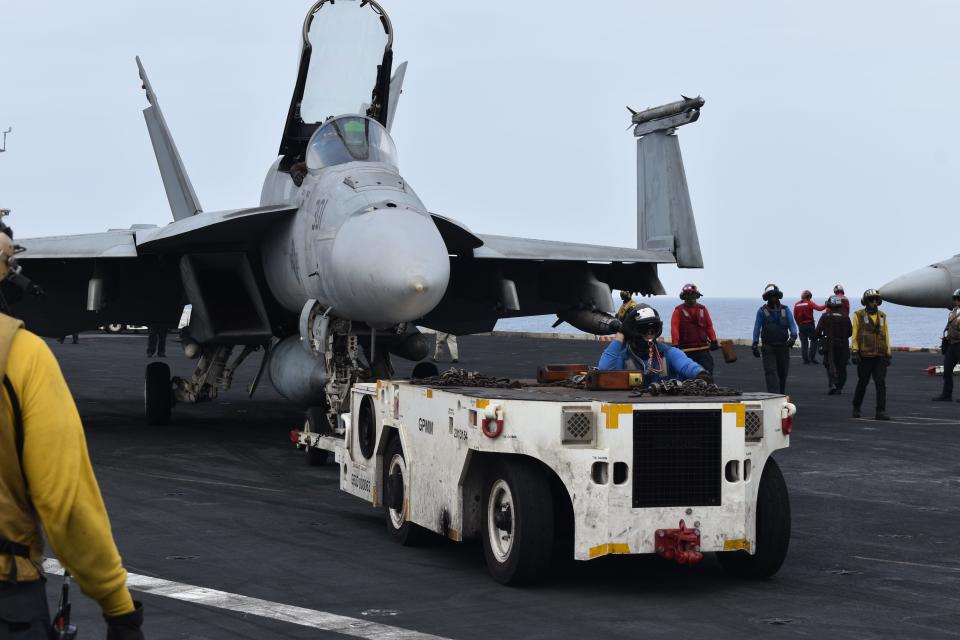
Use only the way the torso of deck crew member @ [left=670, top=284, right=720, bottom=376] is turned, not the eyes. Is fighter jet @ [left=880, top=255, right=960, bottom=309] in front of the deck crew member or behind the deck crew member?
behind

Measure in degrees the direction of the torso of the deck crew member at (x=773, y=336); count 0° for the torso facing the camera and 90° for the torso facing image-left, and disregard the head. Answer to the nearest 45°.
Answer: approximately 0°

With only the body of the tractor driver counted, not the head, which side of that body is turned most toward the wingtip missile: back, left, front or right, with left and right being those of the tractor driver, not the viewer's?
back

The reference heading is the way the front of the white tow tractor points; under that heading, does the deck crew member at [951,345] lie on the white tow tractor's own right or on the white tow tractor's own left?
on the white tow tractor's own left

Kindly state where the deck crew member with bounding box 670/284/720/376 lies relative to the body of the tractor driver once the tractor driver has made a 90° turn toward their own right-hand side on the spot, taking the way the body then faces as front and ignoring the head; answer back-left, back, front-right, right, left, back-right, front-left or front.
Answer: right

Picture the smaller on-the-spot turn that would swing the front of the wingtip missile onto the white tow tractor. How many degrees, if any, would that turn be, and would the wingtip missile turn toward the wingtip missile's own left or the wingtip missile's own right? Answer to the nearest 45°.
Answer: approximately 45° to the wingtip missile's own right

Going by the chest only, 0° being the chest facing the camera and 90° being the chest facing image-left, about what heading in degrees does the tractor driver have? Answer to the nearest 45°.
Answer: approximately 0°

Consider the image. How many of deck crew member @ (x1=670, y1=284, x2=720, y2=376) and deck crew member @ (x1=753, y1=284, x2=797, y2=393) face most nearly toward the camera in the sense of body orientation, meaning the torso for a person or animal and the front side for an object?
2

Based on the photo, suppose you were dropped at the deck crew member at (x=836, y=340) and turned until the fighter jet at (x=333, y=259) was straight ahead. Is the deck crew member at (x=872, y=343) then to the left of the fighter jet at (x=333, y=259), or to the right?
left

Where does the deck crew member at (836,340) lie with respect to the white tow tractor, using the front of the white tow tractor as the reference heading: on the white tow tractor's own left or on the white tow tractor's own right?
on the white tow tractor's own left
